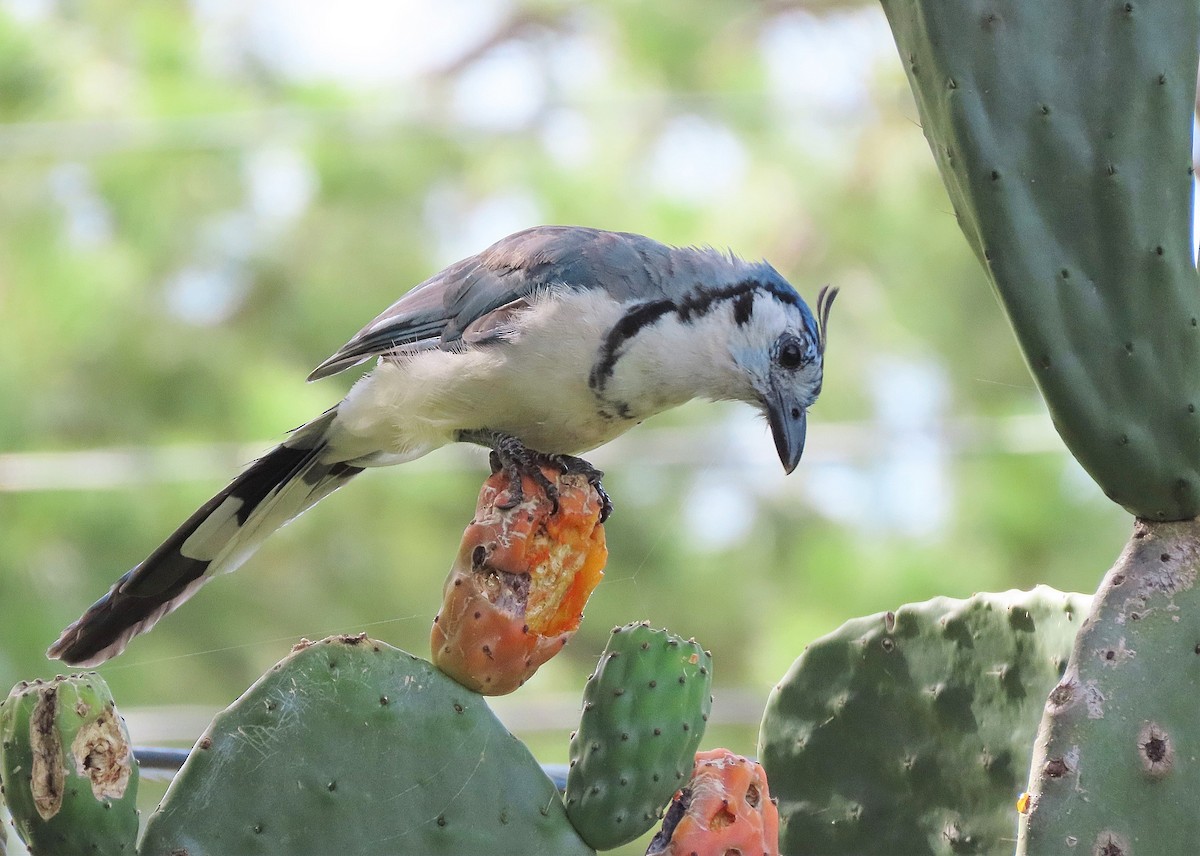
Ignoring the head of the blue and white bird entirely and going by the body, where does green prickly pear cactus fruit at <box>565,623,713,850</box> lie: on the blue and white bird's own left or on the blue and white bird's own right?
on the blue and white bird's own right

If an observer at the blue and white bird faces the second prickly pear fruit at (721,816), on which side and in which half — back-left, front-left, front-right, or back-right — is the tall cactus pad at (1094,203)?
front-left

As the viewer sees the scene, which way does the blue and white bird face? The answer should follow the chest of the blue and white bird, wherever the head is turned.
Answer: to the viewer's right

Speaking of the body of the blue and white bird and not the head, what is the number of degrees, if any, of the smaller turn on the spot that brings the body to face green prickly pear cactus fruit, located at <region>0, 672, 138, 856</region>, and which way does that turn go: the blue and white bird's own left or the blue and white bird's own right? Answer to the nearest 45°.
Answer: approximately 135° to the blue and white bird's own right

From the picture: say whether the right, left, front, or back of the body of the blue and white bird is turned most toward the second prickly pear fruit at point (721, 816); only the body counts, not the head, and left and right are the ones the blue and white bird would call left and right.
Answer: front

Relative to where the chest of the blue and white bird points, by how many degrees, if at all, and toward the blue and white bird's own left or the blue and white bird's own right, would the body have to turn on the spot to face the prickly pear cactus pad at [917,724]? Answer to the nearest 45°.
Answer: approximately 45° to the blue and white bird's own right
